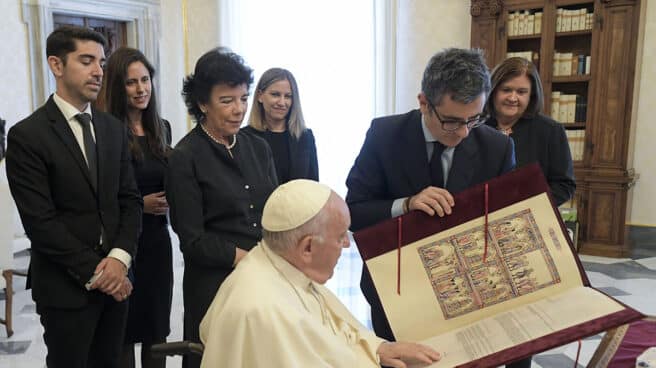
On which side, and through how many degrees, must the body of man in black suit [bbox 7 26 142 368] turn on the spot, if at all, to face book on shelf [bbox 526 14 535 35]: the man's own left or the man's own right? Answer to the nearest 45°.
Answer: approximately 90° to the man's own left

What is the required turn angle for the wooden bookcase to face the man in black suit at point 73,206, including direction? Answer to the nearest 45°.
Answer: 0° — it already faces them

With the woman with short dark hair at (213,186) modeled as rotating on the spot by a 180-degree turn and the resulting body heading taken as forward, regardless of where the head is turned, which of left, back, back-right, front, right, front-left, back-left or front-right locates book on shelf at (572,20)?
right

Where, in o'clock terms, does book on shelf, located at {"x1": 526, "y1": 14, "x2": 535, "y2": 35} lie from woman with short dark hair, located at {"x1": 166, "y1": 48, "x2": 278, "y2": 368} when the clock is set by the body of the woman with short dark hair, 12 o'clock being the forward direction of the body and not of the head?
The book on shelf is roughly at 9 o'clock from the woman with short dark hair.

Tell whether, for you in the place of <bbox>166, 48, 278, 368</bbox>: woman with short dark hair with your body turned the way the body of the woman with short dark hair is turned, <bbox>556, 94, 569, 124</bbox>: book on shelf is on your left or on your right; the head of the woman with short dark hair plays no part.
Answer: on your left

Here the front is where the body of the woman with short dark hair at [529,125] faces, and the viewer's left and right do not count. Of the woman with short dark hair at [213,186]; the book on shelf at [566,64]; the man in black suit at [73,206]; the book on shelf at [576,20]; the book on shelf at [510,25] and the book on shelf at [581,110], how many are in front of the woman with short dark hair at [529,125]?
2

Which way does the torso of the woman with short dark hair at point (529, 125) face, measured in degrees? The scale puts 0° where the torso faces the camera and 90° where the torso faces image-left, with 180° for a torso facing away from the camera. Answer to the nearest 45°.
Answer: approximately 45°

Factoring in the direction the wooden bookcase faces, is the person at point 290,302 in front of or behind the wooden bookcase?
in front

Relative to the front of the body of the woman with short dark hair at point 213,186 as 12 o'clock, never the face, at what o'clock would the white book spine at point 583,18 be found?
The white book spine is roughly at 9 o'clock from the woman with short dark hair.
